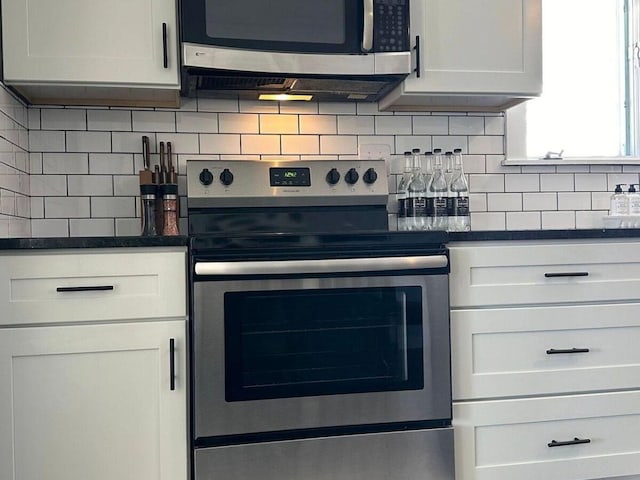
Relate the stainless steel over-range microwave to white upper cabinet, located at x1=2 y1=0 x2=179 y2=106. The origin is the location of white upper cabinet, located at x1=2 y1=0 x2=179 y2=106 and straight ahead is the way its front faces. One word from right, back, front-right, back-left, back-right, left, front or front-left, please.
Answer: left

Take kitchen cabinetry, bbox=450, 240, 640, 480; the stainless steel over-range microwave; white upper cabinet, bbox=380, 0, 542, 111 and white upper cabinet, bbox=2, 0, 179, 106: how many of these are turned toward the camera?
4

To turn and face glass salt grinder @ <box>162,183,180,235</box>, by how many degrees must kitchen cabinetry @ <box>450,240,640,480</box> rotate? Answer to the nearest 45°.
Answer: approximately 90° to its right

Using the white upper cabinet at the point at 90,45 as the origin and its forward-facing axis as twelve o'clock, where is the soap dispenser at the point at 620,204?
The soap dispenser is roughly at 9 o'clock from the white upper cabinet.

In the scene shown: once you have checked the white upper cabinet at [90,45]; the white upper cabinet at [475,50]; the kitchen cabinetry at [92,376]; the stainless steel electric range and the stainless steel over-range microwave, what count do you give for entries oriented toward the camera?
5

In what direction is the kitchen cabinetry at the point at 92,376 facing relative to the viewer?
toward the camera

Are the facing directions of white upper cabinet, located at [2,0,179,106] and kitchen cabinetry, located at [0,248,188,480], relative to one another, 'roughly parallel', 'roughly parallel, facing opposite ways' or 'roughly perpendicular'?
roughly parallel

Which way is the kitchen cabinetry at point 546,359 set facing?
toward the camera

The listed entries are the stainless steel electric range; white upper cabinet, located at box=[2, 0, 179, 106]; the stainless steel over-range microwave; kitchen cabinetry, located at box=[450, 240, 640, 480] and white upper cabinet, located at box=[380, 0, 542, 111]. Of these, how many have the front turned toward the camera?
5

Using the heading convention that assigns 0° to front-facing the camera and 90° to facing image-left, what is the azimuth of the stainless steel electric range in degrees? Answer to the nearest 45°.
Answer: approximately 0°

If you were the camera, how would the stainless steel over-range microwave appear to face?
facing the viewer

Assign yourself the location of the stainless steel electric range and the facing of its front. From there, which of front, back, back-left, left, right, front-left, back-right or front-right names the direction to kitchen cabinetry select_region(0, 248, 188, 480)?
right

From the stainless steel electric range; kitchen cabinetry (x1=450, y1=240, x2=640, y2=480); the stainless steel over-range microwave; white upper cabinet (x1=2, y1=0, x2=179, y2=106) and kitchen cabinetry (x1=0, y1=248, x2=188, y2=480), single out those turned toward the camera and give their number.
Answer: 5
